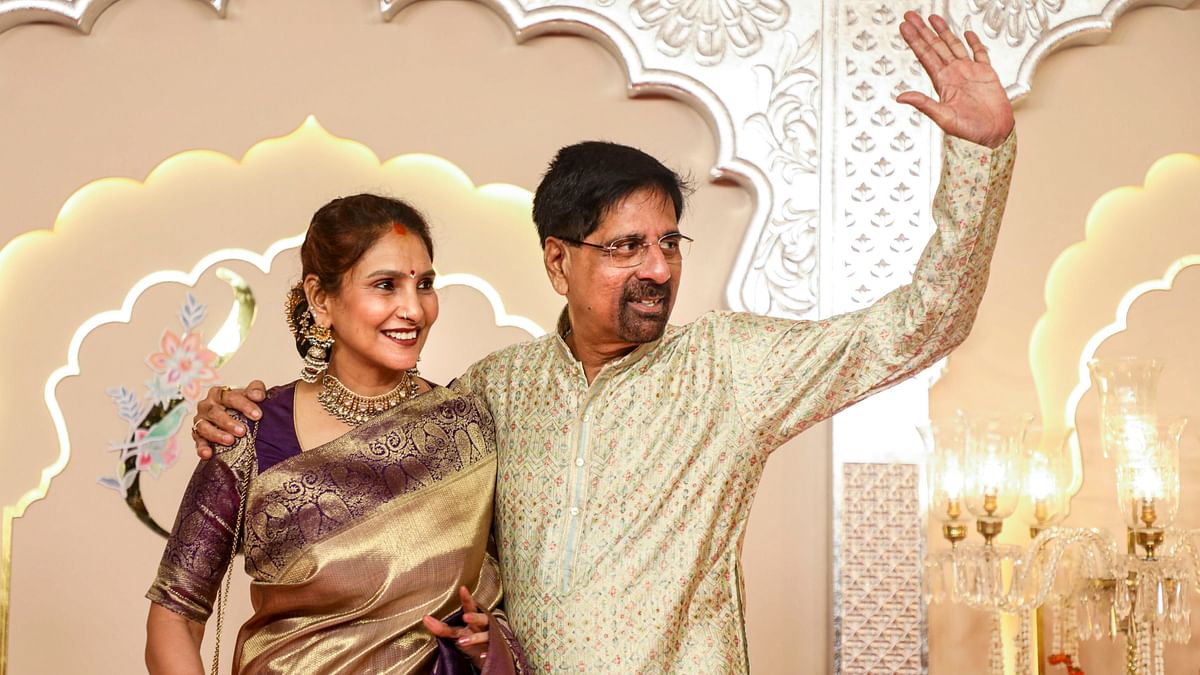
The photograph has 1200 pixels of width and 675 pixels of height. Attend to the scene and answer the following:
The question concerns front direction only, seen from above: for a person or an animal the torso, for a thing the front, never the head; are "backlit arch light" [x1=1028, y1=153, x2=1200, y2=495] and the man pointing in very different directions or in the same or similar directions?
same or similar directions

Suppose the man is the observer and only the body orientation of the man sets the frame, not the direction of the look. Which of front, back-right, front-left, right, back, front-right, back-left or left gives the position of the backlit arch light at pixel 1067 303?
back-left

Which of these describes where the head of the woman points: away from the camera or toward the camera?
toward the camera

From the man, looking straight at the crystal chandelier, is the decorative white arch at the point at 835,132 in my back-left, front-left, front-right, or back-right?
front-left

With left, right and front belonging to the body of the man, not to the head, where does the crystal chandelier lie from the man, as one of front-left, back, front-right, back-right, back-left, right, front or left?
back-left

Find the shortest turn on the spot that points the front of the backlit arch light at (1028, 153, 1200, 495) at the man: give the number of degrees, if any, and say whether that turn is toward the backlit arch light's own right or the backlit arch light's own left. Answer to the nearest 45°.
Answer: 0° — it already faces them

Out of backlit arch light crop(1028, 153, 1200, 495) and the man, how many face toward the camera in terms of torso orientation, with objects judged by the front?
2

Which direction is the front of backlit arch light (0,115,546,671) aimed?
toward the camera

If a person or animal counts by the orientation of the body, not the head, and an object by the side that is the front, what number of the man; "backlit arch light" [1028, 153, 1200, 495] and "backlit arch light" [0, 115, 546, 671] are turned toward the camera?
3

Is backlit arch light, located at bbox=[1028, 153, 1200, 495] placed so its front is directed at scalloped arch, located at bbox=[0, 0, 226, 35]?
no

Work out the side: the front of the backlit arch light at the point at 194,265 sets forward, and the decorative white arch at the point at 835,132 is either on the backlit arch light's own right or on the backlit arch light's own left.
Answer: on the backlit arch light's own left

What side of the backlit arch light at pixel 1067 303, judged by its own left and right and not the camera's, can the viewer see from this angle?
front
